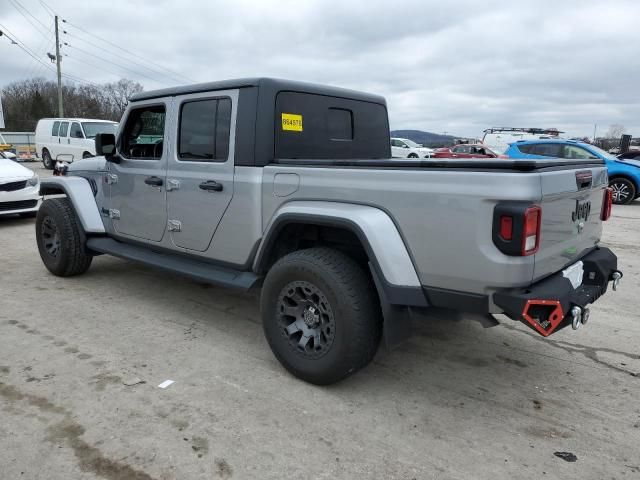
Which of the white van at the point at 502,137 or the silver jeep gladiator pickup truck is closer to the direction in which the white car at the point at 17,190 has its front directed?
the silver jeep gladiator pickup truck

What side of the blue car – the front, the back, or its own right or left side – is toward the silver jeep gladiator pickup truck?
right

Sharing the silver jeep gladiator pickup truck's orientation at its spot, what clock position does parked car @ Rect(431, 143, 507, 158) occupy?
The parked car is roughly at 2 o'clock from the silver jeep gladiator pickup truck.

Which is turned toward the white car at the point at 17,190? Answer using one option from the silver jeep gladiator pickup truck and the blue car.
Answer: the silver jeep gladiator pickup truck

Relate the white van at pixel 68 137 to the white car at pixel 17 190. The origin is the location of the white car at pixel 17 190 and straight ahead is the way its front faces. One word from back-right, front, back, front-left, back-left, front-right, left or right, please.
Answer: back-left

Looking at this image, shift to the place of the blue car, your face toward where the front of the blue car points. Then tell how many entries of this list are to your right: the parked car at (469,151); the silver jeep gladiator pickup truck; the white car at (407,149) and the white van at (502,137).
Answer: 1

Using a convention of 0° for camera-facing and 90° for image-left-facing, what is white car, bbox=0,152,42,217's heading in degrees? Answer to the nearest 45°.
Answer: approximately 315°

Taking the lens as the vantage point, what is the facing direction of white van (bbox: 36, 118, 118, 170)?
facing the viewer and to the right of the viewer

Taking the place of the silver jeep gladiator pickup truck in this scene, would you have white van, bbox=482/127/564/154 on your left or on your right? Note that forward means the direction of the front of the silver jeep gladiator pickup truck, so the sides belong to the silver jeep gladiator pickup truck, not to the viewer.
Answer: on your right

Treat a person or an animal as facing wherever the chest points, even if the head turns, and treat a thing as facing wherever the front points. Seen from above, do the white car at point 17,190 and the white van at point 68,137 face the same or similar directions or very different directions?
same or similar directions

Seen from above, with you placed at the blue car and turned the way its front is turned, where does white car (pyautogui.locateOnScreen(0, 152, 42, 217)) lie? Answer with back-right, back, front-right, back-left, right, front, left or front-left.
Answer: back-right

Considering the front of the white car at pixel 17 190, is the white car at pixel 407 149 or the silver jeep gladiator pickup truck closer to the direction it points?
the silver jeep gladiator pickup truck

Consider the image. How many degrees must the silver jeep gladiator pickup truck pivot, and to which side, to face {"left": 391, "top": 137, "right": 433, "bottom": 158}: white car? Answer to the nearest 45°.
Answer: approximately 45° to its right

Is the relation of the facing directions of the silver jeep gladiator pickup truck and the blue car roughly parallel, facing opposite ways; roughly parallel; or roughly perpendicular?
roughly parallel, facing opposite ways

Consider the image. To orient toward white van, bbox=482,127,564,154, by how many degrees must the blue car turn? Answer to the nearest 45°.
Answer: approximately 90° to its left

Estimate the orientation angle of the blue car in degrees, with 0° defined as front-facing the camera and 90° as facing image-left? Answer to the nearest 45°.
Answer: approximately 270°

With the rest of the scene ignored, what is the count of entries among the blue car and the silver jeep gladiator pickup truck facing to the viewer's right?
1

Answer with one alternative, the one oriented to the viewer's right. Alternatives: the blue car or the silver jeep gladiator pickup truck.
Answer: the blue car

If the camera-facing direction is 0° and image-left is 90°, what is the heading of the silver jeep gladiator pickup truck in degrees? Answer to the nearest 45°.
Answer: approximately 135°
